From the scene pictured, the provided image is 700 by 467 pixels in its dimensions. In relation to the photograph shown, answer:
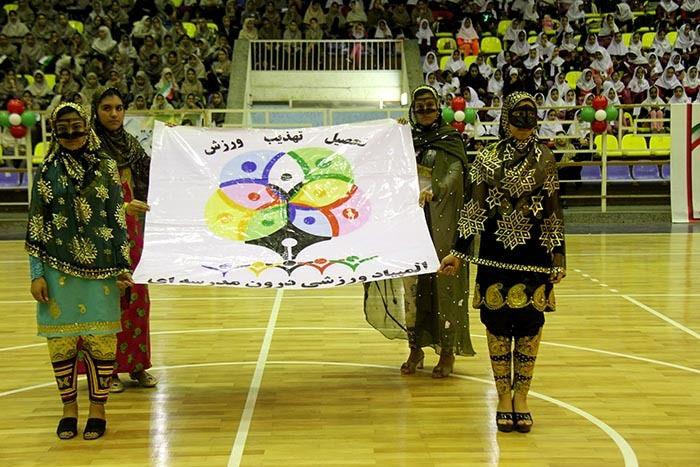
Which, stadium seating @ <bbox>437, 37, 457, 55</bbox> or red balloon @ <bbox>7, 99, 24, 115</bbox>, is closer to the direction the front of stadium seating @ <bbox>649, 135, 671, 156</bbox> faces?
the red balloon

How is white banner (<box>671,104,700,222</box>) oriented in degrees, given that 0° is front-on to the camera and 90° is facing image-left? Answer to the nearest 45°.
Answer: approximately 0°

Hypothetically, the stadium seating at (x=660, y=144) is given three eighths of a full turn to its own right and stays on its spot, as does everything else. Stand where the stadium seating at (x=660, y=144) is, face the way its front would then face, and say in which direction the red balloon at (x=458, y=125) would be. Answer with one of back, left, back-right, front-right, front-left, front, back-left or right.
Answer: left

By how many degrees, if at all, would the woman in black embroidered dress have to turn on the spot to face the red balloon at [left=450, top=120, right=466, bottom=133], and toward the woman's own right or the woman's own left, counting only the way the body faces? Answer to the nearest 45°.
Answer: approximately 180°

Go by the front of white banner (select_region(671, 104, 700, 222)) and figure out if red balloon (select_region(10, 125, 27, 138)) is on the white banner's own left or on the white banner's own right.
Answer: on the white banner's own right

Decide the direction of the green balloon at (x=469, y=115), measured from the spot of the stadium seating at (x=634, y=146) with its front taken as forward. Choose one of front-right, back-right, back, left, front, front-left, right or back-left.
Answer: front-right

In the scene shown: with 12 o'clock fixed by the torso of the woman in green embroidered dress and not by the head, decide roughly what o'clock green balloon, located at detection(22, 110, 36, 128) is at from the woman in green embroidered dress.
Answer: The green balloon is roughly at 6 o'clock from the woman in green embroidered dress.

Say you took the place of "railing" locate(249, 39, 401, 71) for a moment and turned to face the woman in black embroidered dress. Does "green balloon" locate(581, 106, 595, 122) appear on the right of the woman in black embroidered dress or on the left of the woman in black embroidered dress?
left

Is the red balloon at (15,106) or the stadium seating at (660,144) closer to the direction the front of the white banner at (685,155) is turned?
the red balloon

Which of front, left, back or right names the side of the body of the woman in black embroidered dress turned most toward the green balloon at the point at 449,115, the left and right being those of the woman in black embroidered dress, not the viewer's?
back
